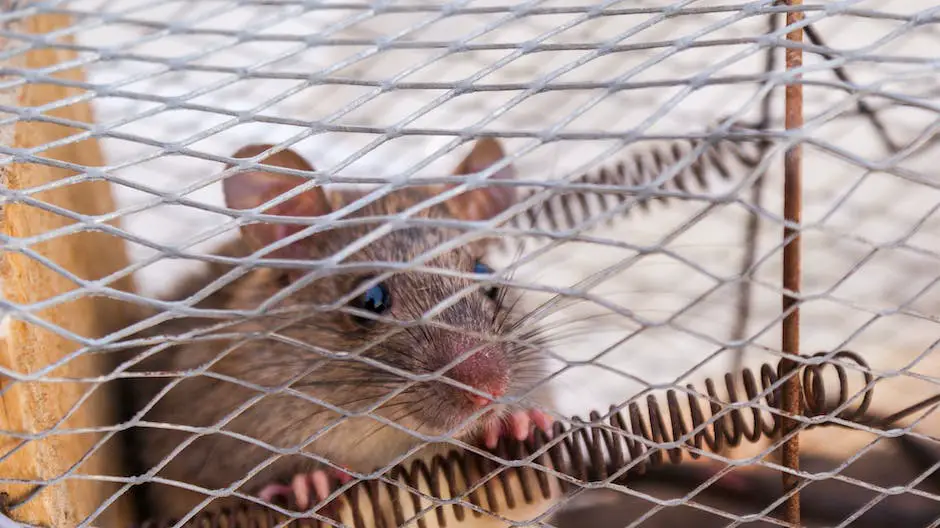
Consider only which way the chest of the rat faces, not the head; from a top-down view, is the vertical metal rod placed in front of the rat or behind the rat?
in front

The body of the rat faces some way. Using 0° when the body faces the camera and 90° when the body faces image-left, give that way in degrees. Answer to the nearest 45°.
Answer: approximately 315°
